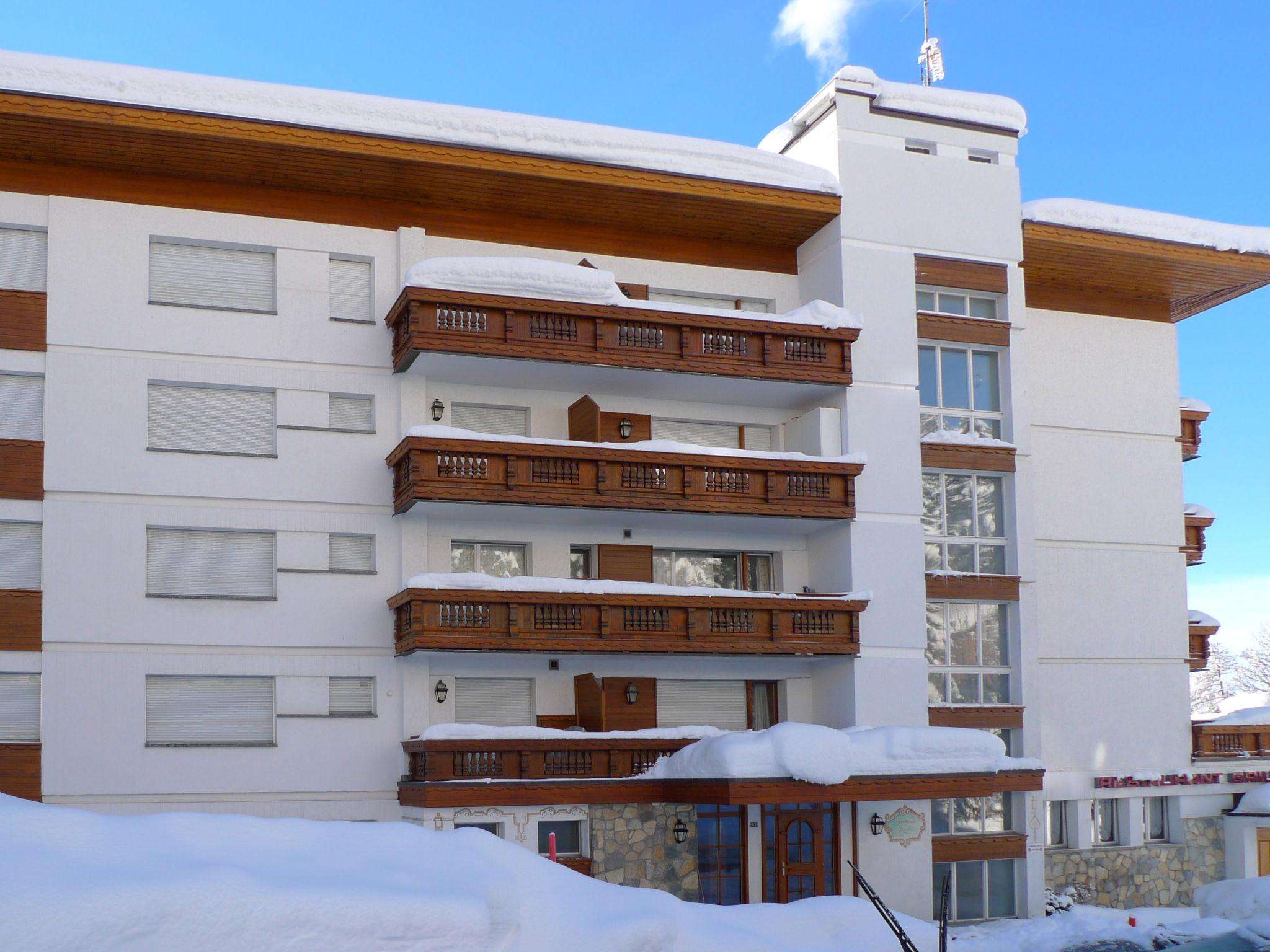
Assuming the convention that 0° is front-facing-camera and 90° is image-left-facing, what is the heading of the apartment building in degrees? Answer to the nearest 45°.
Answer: approximately 0°

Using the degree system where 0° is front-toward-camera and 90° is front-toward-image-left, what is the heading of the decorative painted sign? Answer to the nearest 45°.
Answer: approximately 0°
